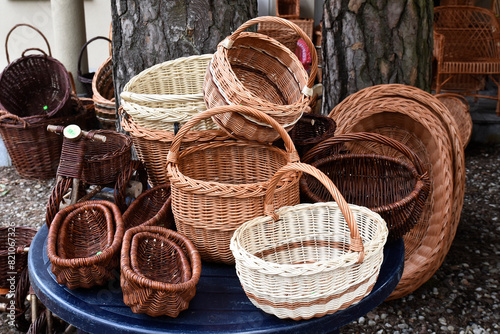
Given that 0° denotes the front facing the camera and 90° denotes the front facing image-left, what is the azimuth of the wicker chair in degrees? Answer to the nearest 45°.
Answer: approximately 0°

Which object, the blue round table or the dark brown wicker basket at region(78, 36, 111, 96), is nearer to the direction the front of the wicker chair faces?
the blue round table

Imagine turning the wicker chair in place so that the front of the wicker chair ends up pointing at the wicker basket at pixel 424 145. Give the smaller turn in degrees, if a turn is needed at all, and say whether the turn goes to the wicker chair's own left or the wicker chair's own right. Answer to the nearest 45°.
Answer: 0° — it already faces it

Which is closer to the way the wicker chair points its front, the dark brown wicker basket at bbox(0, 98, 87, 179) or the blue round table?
the blue round table

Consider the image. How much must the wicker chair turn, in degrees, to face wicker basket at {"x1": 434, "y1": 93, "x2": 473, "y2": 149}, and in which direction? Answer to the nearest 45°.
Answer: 0° — it already faces it

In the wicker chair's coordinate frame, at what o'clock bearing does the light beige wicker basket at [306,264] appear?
The light beige wicker basket is roughly at 12 o'clock from the wicker chair.
